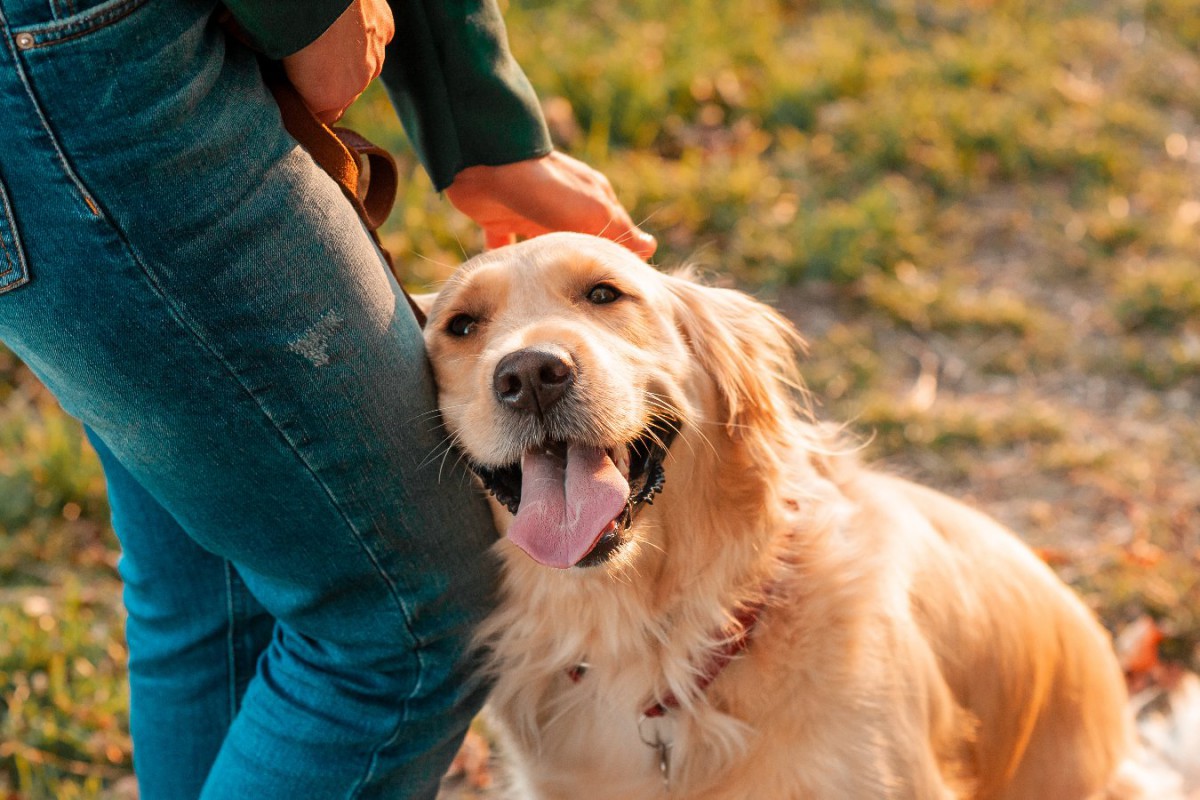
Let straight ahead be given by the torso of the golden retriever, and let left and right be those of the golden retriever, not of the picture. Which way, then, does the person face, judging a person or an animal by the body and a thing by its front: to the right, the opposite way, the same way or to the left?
the opposite way

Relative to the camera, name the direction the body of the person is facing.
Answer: to the viewer's right

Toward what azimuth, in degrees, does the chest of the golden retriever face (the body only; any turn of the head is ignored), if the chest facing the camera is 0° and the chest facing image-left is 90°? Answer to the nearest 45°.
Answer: approximately 45°

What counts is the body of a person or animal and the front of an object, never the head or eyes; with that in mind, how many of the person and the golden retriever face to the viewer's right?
1
